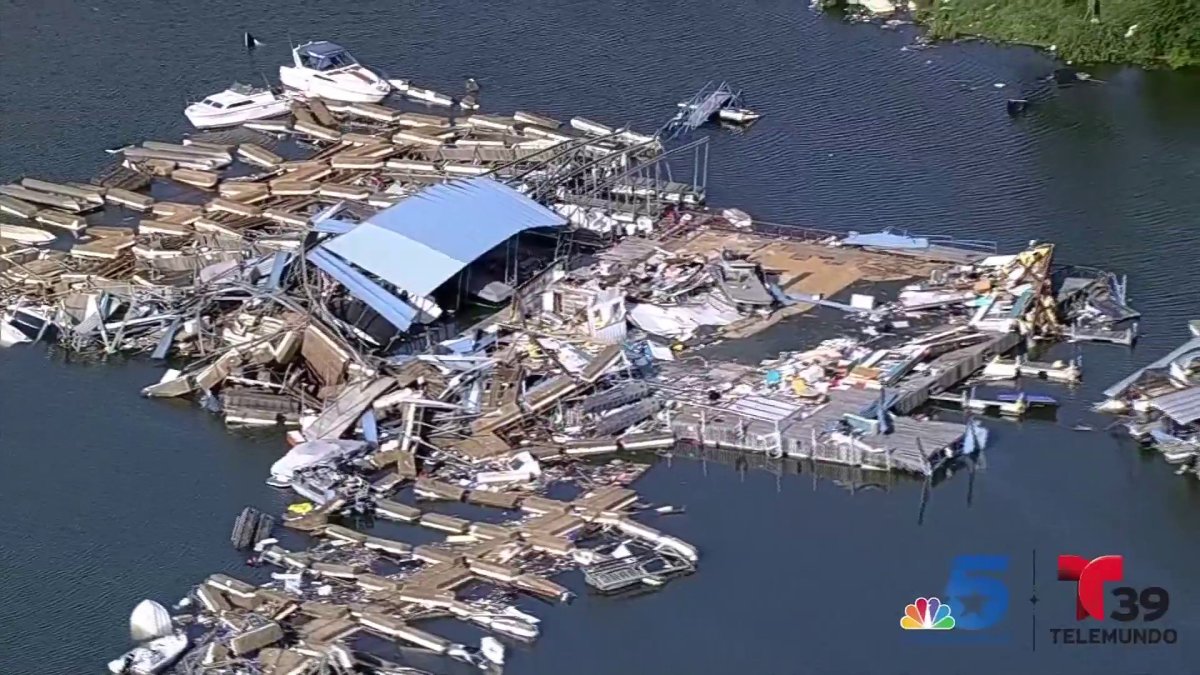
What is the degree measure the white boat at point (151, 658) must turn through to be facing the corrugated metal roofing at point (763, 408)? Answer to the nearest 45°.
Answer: approximately 45° to its right

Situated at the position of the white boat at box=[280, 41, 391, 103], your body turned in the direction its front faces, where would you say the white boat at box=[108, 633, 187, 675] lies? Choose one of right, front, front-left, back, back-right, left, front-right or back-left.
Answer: front-right

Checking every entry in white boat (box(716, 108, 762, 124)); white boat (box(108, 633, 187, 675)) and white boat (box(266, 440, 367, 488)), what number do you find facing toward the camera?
0

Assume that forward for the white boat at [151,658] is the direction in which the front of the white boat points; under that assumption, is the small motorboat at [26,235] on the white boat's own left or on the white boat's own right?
on the white boat's own left

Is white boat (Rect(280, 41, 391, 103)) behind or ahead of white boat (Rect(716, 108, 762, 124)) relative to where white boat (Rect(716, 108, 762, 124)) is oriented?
behind

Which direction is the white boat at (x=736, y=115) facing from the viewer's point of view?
to the viewer's right
